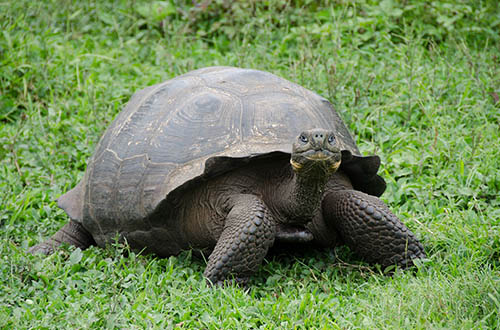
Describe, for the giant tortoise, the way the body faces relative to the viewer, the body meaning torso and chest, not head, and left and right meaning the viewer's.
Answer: facing the viewer and to the right of the viewer
